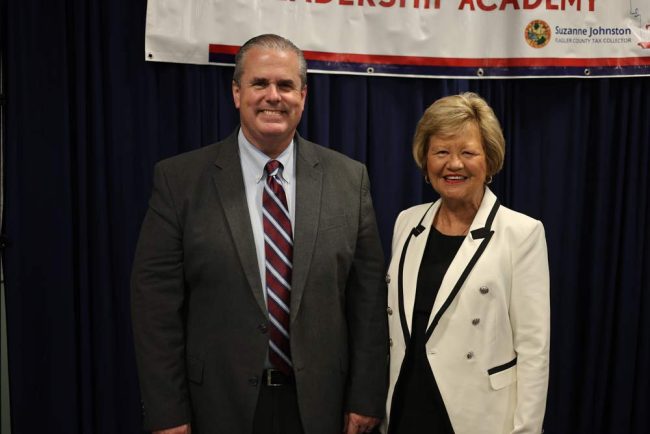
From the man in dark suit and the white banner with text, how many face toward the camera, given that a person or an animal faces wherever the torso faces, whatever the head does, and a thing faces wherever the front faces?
2

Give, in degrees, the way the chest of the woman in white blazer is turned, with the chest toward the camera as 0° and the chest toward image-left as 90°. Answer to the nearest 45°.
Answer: approximately 45°

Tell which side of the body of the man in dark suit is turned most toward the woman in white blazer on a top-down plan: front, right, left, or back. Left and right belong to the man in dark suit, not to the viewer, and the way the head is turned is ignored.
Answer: left

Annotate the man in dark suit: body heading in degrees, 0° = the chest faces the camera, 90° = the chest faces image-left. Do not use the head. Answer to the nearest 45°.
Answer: approximately 0°

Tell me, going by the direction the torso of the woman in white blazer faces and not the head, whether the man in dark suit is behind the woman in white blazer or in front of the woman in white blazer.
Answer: in front
